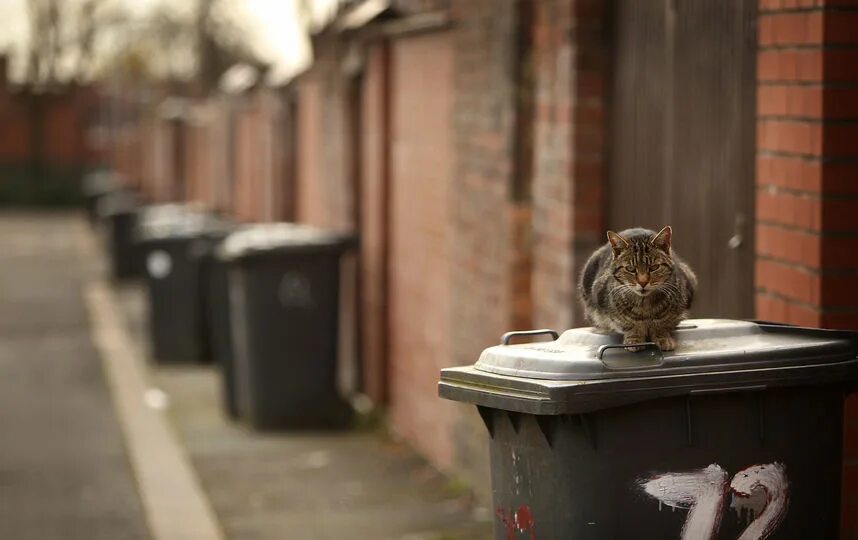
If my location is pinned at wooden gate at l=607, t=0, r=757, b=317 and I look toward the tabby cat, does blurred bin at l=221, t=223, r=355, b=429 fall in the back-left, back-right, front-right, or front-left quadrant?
back-right

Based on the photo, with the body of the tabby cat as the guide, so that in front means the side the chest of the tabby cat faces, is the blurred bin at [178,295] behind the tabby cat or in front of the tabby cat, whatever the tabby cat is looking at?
behind

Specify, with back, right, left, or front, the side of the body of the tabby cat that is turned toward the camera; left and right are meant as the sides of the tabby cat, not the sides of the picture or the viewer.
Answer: front

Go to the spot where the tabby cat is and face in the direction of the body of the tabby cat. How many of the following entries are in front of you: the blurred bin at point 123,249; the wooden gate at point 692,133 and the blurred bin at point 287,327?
0

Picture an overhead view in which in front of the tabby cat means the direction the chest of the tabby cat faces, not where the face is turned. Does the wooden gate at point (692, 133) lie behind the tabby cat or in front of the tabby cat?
behind

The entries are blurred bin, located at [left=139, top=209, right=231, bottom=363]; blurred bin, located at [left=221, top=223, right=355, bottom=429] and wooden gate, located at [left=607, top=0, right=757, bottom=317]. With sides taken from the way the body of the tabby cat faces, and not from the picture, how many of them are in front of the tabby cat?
0

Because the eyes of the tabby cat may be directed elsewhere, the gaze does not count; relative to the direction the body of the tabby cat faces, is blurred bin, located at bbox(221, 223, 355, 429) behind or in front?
behind

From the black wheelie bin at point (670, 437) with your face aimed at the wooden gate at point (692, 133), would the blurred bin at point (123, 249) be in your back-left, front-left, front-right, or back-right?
front-left
